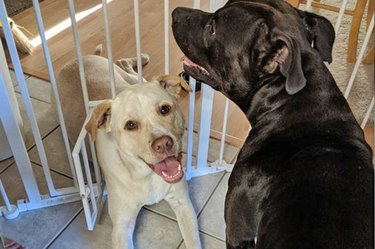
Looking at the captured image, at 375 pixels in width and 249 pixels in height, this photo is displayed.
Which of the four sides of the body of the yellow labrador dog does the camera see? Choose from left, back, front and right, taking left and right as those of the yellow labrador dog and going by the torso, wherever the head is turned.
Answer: front
